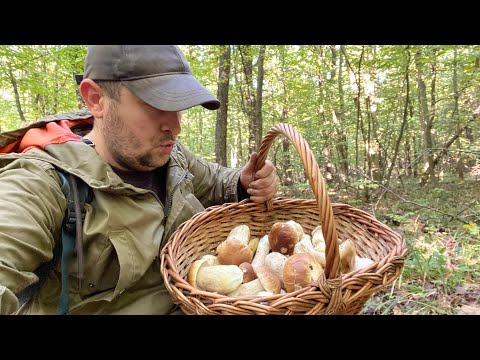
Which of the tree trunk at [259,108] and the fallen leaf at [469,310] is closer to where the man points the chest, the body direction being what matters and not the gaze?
the fallen leaf

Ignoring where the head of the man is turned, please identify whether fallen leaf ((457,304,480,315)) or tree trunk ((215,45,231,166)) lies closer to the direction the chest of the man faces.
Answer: the fallen leaf

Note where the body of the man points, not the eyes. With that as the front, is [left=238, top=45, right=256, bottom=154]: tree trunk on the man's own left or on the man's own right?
on the man's own left

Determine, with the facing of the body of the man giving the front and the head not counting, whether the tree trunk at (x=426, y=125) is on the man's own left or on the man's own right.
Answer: on the man's own left

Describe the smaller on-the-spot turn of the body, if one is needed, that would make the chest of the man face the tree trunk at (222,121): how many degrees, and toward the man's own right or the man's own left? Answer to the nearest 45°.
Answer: approximately 135° to the man's own left

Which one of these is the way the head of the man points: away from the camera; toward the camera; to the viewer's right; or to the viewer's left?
to the viewer's right

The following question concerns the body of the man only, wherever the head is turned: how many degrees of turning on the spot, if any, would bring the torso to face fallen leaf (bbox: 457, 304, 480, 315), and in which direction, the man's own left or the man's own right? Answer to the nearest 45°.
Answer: approximately 45° to the man's own left

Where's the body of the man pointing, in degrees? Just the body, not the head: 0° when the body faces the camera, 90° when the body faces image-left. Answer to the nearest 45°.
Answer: approximately 315°

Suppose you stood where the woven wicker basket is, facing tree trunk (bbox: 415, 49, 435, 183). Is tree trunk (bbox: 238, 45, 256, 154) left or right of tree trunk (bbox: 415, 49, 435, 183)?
left
